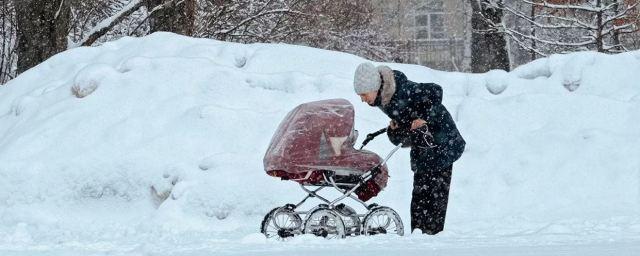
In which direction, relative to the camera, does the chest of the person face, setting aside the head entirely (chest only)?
to the viewer's left

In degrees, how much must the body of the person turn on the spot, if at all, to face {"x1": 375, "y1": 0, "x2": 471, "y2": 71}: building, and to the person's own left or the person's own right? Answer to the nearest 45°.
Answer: approximately 90° to the person's own right

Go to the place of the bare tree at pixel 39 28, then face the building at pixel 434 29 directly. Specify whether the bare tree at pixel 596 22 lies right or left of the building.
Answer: right

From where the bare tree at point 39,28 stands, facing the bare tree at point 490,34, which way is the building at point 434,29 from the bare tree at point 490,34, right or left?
left

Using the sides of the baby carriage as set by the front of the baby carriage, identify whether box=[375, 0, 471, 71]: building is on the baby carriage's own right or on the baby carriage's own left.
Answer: on the baby carriage's own right

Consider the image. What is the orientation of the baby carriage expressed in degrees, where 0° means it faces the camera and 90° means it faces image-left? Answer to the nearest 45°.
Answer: approximately 90°

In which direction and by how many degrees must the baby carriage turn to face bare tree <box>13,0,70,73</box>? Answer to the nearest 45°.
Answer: approximately 45° to its right
